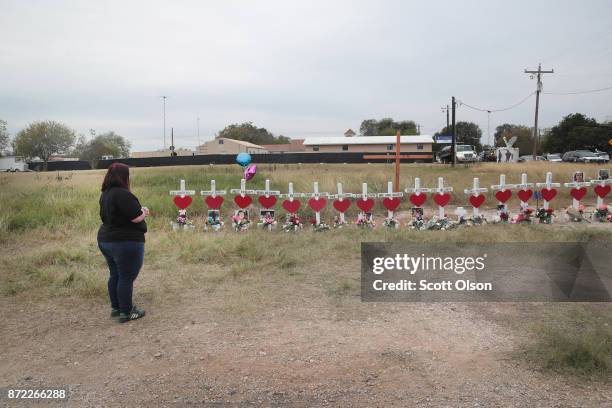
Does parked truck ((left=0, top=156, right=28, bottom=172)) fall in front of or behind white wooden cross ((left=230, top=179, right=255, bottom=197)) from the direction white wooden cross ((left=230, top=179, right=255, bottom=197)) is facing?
behind

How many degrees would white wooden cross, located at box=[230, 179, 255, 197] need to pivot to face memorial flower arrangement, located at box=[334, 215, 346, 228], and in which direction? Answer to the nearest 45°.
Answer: approximately 90° to its left

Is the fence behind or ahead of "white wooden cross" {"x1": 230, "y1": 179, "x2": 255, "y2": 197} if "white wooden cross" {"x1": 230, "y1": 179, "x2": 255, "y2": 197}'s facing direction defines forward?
behind

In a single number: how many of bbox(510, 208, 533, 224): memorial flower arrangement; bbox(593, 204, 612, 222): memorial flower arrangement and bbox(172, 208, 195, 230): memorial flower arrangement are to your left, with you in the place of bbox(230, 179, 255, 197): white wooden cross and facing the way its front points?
2

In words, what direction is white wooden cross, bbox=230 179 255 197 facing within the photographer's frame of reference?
facing the viewer

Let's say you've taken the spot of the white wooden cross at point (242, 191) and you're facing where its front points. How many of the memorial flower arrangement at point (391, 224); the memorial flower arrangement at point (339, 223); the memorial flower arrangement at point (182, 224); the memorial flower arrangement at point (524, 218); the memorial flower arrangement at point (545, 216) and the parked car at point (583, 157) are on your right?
1

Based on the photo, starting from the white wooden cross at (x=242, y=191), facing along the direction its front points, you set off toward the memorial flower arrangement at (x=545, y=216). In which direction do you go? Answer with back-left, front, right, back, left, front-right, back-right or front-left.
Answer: left

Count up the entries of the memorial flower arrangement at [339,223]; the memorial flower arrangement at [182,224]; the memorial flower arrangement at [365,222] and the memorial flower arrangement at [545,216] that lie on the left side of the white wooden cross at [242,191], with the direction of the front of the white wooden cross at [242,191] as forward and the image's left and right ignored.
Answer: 3

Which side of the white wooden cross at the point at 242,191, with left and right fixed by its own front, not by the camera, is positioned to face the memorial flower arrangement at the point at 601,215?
left

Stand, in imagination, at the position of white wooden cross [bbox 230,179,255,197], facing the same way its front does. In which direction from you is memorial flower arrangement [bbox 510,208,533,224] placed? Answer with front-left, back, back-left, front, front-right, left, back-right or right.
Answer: left

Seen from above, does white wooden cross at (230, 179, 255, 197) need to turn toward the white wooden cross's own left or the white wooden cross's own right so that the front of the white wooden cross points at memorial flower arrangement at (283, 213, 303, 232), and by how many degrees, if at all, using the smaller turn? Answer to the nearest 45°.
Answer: approximately 45° to the white wooden cross's own left

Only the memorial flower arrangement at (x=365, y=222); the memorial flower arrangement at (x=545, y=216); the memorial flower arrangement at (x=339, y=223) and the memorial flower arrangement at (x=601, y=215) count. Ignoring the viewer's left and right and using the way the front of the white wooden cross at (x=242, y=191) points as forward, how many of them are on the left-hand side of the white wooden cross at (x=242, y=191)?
4

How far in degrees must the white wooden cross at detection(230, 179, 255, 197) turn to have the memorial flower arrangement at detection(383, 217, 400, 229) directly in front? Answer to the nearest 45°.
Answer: approximately 90° to its left

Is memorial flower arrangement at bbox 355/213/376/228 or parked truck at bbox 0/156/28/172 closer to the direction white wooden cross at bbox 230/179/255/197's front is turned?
the memorial flower arrangement

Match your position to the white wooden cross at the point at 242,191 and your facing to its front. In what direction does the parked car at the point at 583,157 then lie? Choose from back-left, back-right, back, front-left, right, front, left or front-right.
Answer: back-left

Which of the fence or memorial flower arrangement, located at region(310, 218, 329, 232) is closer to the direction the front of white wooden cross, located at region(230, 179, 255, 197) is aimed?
the memorial flower arrangement
